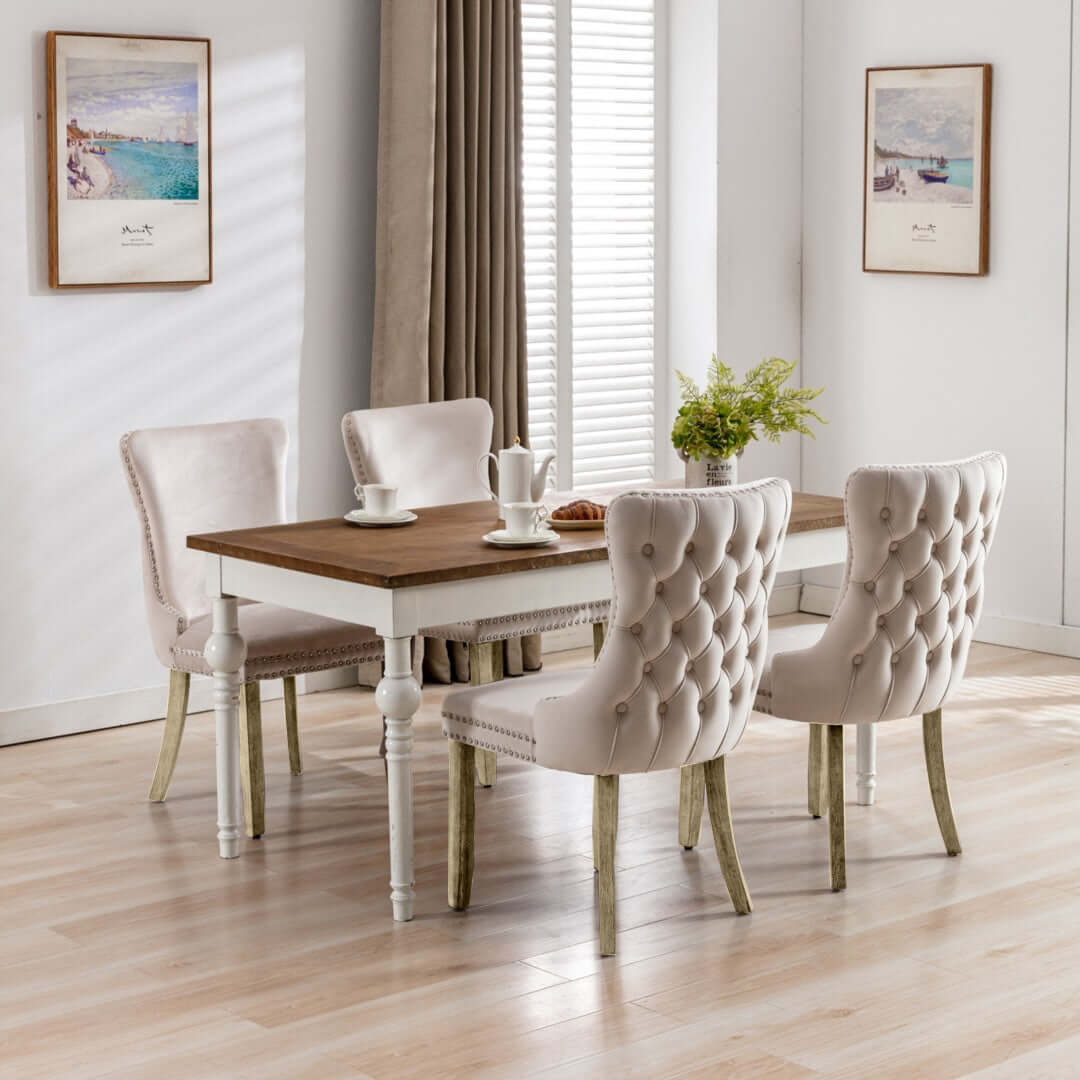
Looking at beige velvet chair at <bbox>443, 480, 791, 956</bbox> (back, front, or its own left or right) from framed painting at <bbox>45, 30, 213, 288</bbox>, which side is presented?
front

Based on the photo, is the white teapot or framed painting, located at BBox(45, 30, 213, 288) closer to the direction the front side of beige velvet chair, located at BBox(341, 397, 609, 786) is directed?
the white teapot

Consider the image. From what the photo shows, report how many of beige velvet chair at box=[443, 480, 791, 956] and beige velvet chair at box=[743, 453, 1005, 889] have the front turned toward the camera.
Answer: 0

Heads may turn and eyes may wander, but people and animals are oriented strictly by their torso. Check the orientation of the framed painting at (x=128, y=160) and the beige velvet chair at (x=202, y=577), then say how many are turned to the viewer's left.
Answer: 0

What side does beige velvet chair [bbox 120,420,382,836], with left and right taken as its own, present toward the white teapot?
front

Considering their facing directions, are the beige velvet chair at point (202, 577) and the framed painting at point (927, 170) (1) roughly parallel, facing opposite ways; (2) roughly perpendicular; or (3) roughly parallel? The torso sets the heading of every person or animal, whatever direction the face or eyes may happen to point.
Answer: roughly perpendicular

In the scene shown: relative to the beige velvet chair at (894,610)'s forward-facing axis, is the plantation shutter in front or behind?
in front

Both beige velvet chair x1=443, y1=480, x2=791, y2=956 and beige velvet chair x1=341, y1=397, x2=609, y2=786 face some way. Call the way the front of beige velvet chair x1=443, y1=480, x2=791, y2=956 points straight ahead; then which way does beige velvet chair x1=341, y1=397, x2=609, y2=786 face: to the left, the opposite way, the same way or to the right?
the opposite way

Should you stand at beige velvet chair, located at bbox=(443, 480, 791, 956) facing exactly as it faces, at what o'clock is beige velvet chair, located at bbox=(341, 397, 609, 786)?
beige velvet chair, located at bbox=(341, 397, 609, 786) is roughly at 1 o'clock from beige velvet chair, located at bbox=(443, 480, 791, 956).

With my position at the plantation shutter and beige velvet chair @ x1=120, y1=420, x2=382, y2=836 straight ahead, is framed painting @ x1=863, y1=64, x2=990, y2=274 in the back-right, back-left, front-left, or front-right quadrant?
back-left

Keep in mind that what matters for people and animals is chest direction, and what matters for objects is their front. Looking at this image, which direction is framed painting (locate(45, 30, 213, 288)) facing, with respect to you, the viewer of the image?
facing the viewer and to the right of the viewer

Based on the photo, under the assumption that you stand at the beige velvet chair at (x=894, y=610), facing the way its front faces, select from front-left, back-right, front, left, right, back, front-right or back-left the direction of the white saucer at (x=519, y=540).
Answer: front-left

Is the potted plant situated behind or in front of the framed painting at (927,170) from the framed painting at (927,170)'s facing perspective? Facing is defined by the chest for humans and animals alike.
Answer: in front

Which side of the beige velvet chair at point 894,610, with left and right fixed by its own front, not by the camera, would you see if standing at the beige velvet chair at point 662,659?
left

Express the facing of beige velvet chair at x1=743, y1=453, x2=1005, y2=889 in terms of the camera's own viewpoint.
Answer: facing away from the viewer and to the left of the viewer

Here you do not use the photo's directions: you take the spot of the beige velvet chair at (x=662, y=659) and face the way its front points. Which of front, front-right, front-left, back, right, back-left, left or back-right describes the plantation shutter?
front-right

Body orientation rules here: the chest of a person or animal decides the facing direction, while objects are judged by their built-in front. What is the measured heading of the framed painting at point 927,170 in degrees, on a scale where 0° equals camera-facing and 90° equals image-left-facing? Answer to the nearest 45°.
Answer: approximately 45°
